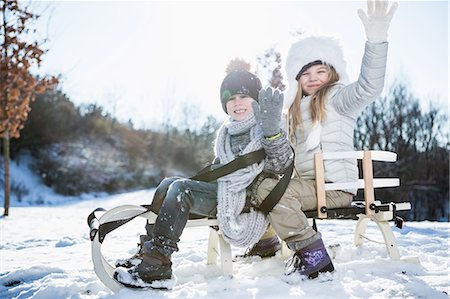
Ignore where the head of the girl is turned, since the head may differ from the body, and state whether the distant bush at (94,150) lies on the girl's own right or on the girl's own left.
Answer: on the girl's own right

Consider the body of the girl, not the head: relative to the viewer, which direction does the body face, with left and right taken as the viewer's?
facing the viewer and to the left of the viewer

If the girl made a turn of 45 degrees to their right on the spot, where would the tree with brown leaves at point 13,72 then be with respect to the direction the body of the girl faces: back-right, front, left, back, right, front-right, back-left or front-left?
front-right
